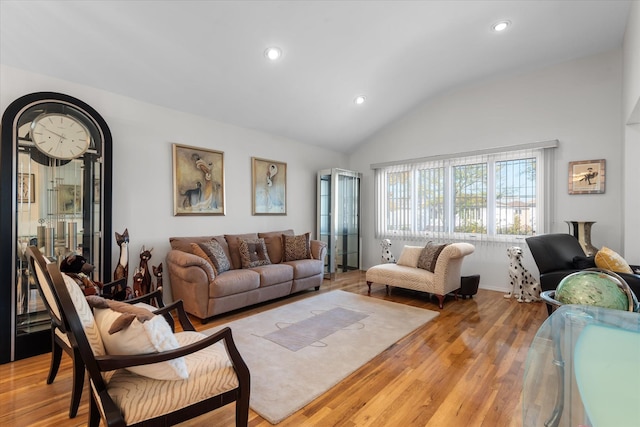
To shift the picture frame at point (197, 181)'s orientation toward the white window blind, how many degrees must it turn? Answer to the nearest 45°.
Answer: approximately 45° to its left

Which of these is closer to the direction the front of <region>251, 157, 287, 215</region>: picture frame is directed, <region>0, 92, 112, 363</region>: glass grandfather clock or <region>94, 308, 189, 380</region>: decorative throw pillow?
the decorative throw pillow

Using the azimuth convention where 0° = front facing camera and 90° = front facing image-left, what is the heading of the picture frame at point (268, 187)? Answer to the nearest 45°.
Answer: approximately 315°

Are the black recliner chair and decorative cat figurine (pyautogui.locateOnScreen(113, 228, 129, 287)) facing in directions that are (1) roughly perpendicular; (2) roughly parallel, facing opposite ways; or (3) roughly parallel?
roughly perpendicular

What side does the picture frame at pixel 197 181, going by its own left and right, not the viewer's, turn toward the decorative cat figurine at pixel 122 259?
right

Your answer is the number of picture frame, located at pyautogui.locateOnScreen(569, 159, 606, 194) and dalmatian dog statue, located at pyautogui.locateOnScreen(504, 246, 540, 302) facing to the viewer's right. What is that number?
0

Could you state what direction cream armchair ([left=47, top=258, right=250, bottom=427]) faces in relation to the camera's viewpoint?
facing away from the viewer and to the right of the viewer

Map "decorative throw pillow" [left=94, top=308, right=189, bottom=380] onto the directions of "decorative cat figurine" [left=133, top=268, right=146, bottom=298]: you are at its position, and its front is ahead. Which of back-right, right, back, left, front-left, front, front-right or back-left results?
front-right
